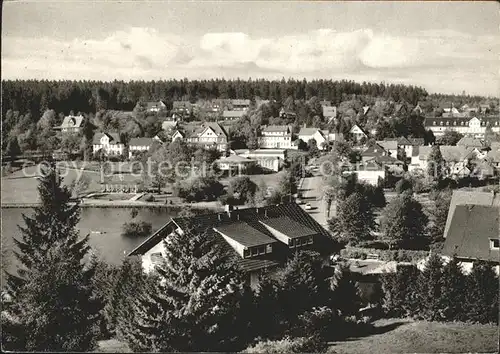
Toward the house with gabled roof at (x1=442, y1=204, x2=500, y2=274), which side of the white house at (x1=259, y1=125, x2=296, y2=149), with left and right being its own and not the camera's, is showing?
front

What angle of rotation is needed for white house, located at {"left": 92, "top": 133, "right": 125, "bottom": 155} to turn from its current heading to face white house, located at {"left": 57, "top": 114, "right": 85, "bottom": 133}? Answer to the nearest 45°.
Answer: approximately 90° to its right

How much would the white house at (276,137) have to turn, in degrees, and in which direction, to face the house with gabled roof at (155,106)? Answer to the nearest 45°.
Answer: approximately 135° to its right

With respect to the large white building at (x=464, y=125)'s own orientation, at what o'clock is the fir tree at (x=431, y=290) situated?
The fir tree is roughly at 12 o'clock from the large white building.

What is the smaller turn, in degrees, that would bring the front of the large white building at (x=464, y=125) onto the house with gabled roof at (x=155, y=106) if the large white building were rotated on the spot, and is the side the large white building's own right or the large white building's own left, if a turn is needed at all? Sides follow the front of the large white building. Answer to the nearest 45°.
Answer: approximately 135° to the large white building's own right

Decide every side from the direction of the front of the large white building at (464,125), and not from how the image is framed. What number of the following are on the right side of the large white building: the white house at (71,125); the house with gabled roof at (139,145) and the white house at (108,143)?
3

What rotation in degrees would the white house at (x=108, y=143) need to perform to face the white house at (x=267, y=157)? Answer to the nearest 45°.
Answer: approximately 90° to its left

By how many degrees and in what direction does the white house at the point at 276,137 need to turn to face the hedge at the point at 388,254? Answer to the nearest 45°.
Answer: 0° — it already faces it

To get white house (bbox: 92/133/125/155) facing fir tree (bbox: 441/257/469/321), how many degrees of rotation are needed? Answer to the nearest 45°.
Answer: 0° — it already faces it

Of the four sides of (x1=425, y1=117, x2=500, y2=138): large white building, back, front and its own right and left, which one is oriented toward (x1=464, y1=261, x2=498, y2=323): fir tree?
front

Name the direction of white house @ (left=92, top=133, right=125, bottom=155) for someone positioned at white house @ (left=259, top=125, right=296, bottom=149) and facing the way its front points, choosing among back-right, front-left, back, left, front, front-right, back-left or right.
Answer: front-right

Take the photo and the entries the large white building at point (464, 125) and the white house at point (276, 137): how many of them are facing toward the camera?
2
